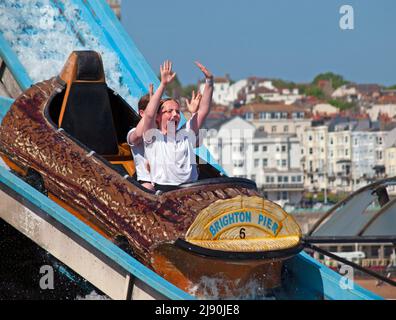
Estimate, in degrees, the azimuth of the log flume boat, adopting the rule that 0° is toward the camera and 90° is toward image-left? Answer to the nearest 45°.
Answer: approximately 315°

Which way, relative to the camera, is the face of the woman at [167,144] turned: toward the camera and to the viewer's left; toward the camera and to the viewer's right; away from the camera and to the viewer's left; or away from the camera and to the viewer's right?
toward the camera and to the viewer's right

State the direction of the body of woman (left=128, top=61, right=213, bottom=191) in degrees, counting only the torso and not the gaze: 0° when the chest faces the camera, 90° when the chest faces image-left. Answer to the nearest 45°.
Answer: approximately 315°
